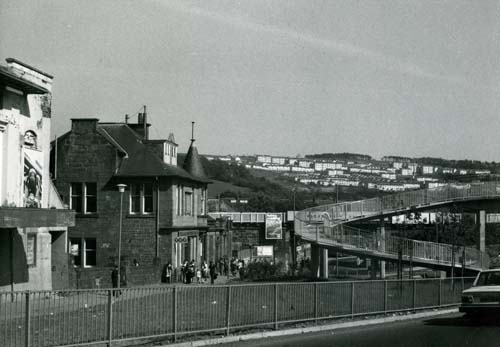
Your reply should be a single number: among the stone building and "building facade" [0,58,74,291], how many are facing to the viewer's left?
0

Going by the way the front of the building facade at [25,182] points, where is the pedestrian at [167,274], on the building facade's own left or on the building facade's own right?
on the building facade's own left

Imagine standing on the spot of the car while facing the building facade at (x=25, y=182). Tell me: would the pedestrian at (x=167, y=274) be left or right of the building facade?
right

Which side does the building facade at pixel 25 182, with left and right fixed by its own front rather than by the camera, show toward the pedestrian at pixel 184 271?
left

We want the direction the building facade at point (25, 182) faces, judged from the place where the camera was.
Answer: facing the viewer and to the right of the viewer

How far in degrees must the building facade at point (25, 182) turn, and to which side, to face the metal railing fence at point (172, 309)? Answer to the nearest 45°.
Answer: approximately 45° to its right

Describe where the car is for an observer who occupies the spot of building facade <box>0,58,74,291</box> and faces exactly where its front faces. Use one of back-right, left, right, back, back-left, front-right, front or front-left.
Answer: front

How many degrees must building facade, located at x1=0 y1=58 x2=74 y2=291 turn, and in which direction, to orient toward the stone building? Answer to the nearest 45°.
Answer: approximately 135° to its left

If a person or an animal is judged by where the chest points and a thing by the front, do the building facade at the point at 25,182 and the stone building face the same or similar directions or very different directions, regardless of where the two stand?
same or similar directions
